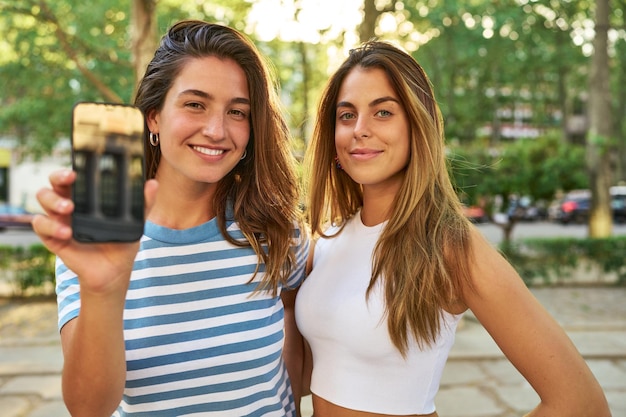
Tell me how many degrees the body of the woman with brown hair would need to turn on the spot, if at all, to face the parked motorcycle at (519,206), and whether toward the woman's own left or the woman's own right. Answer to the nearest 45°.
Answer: approximately 135° to the woman's own left

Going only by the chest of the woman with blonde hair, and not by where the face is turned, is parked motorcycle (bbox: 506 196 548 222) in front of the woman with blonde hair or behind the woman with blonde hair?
behind

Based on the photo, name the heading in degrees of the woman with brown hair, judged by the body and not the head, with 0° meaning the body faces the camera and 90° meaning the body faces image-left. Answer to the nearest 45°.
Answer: approximately 0°

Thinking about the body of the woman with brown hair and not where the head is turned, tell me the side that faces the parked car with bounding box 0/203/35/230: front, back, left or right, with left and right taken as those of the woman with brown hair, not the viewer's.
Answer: back

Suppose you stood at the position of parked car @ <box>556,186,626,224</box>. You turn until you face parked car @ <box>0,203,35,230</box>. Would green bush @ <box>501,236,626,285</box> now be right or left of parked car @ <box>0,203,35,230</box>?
left

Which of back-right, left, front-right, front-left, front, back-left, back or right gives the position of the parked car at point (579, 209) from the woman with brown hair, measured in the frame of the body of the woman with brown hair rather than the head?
back-left

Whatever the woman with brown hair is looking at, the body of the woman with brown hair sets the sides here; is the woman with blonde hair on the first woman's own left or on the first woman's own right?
on the first woman's own left
